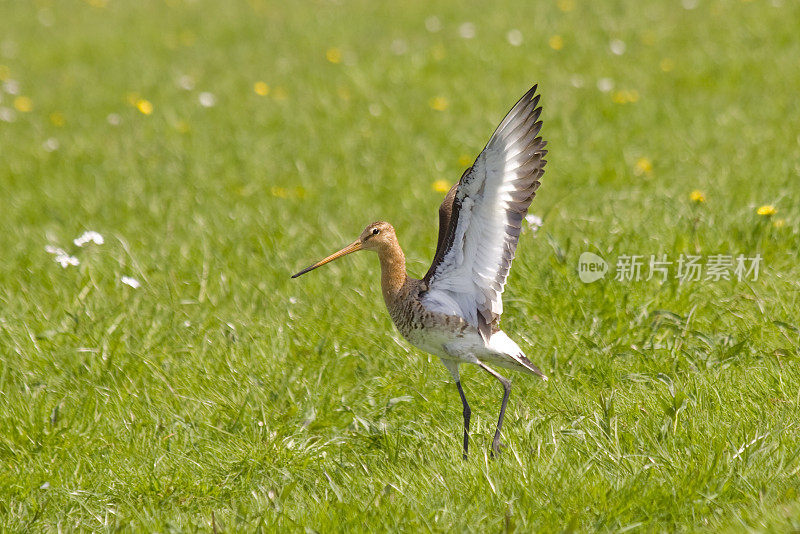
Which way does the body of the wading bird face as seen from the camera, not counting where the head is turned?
to the viewer's left

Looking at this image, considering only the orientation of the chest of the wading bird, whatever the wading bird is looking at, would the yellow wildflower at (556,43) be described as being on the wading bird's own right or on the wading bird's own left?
on the wading bird's own right

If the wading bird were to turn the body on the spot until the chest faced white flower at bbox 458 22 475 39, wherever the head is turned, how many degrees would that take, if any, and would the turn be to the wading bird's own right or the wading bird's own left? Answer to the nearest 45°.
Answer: approximately 90° to the wading bird's own right

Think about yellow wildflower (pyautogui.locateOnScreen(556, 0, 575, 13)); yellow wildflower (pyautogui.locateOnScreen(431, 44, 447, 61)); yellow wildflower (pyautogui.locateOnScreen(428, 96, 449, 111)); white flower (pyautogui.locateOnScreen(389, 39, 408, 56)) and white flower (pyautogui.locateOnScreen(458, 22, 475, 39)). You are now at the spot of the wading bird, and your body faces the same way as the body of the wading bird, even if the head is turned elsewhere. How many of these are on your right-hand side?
5

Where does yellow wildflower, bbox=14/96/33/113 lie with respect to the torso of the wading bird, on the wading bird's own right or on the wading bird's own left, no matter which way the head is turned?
on the wading bird's own right

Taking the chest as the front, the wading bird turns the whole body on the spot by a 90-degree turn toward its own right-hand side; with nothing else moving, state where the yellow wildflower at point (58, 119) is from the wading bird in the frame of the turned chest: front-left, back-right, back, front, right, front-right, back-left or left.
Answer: front-left

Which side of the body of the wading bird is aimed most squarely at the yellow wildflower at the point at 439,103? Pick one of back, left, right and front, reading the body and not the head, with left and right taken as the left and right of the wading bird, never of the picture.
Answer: right

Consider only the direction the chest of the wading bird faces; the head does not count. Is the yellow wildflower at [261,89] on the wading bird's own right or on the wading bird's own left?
on the wading bird's own right

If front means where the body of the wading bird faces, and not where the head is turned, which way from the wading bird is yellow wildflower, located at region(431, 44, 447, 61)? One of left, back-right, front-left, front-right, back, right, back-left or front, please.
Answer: right

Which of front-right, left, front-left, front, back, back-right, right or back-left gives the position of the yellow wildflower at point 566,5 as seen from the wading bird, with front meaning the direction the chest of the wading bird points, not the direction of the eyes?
right

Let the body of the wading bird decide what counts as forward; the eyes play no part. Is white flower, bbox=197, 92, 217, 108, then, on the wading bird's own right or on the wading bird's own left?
on the wading bird's own right

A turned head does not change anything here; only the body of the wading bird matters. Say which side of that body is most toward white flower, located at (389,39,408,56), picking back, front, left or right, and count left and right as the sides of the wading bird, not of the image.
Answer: right

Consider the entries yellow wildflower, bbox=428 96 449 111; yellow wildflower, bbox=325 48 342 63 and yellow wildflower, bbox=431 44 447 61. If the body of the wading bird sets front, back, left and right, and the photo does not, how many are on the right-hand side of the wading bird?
3

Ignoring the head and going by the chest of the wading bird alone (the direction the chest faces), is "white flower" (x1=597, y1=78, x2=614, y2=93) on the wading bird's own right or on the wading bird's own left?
on the wading bird's own right
